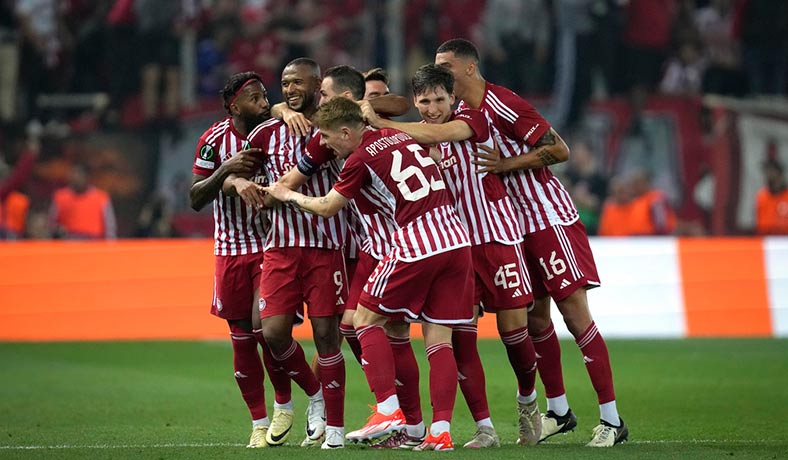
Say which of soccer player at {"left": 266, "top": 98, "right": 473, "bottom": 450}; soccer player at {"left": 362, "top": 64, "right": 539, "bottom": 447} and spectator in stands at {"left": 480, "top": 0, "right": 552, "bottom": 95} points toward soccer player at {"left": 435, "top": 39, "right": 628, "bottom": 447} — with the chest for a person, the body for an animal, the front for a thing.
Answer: the spectator in stands

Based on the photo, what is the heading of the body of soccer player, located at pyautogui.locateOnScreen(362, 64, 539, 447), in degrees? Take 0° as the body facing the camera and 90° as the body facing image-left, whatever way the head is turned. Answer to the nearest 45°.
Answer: approximately 45°

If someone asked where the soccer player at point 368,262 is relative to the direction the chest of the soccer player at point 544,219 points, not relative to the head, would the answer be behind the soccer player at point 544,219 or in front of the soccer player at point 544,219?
in front

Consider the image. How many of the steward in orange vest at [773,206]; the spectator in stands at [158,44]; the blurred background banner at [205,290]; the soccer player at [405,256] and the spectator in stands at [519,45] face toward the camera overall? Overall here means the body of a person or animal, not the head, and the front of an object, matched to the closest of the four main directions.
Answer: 4

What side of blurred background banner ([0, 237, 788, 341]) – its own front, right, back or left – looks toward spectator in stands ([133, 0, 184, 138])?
back

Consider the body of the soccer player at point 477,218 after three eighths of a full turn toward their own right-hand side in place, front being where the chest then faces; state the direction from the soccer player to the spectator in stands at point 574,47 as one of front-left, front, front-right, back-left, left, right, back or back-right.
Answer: front

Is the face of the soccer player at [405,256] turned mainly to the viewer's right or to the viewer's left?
to the viewer's left

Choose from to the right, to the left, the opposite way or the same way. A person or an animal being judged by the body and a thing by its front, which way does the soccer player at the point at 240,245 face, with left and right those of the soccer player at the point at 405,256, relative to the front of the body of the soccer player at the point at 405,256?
the opposite way

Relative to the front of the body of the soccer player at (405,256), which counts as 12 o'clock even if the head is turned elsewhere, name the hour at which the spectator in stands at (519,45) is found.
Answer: The spectator in stands is roughly at 2 o'clock from the soccer player.

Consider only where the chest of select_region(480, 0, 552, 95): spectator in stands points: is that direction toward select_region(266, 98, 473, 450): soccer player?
yes

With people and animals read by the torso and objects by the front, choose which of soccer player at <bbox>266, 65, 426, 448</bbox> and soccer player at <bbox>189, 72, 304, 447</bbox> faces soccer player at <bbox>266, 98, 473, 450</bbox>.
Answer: soccer player at <bbox>189, 72, 304, 447</bbox>
